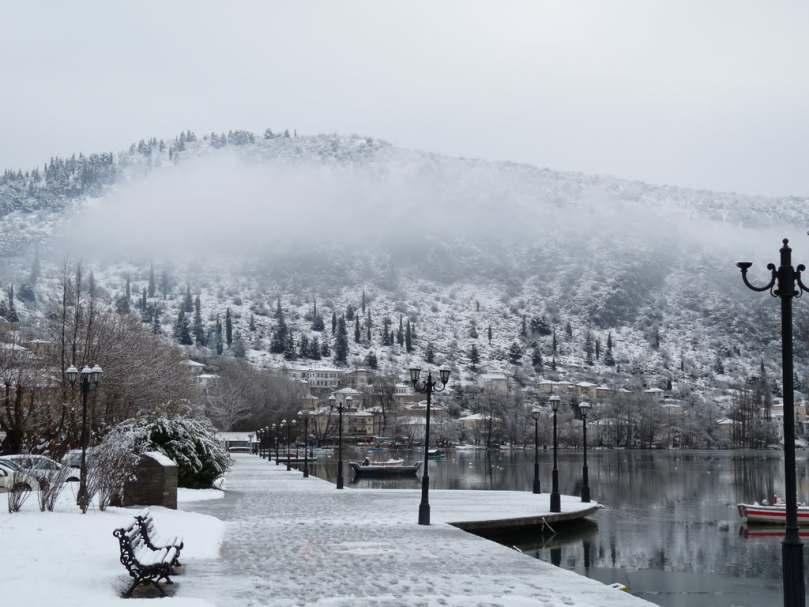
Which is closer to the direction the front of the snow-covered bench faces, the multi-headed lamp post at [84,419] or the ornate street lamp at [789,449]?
the ornate street lamp

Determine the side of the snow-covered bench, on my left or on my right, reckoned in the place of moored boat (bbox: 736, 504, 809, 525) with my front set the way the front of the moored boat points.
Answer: on my left

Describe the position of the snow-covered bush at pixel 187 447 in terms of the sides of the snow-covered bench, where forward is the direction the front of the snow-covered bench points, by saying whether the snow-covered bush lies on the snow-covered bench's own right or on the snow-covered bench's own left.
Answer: on the snow-covered bench's own left

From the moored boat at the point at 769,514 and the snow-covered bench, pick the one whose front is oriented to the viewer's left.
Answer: the moored boat

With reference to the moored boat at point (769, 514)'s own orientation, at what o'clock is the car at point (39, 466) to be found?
The car is roughly at 12 o'clock from the moored boat.

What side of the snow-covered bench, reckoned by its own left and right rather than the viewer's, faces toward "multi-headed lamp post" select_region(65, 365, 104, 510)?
left

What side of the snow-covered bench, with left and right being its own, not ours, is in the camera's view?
right

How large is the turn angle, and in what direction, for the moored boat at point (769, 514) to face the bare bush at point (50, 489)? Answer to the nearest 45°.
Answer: approximately 45° to its left

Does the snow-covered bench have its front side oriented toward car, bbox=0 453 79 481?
no

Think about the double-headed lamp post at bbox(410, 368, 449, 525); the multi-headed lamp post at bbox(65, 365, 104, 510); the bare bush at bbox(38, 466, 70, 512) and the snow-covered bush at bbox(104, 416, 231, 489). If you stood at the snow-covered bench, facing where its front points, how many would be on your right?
0

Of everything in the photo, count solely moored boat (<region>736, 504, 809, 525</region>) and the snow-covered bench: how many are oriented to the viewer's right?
1

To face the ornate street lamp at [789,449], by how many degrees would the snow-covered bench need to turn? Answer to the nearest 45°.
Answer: approximately 45° to its right

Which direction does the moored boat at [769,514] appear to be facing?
to the viewer's left

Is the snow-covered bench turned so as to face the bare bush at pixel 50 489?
no
